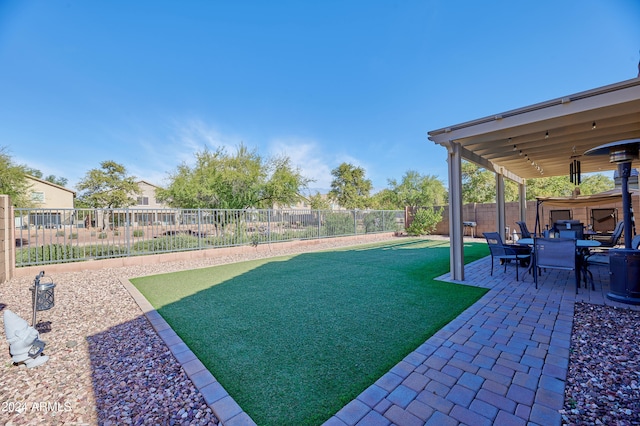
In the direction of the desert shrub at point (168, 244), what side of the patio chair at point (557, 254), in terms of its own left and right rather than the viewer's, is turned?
left

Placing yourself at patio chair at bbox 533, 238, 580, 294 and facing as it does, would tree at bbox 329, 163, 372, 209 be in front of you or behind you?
in front

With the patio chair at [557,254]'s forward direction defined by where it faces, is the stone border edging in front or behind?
behind

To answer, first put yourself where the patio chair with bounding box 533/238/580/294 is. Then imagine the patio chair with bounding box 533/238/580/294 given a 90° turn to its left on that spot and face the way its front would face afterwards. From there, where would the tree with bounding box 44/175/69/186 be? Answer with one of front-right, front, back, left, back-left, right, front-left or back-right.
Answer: front

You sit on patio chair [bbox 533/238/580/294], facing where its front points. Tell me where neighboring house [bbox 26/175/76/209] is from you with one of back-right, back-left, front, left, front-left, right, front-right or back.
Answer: left

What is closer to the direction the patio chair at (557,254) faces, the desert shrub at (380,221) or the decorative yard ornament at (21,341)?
the desert shrub

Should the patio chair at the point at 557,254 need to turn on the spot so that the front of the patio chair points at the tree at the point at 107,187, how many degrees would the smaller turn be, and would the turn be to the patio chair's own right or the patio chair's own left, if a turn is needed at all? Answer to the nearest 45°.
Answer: approximately 90° to the patio chair's own left

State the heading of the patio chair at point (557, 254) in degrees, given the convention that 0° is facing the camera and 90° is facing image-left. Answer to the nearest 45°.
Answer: approximately 180°

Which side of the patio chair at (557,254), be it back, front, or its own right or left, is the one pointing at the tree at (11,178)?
left

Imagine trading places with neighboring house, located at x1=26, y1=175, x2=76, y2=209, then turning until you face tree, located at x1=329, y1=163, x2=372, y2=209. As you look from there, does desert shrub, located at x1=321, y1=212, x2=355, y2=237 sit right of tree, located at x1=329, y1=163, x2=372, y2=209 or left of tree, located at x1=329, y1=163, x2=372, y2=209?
right

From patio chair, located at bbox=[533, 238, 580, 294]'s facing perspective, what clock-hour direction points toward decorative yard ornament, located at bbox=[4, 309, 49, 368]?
The decorative yard ornament is roughly at 7 o'clock from the patio chair.

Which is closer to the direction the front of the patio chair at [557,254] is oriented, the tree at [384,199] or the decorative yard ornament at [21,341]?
the tree

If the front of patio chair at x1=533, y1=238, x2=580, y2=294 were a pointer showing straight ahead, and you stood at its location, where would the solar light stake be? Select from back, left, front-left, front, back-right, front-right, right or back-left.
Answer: back-left

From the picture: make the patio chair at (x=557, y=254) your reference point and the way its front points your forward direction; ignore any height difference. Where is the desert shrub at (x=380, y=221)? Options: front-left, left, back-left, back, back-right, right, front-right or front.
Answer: front-left
